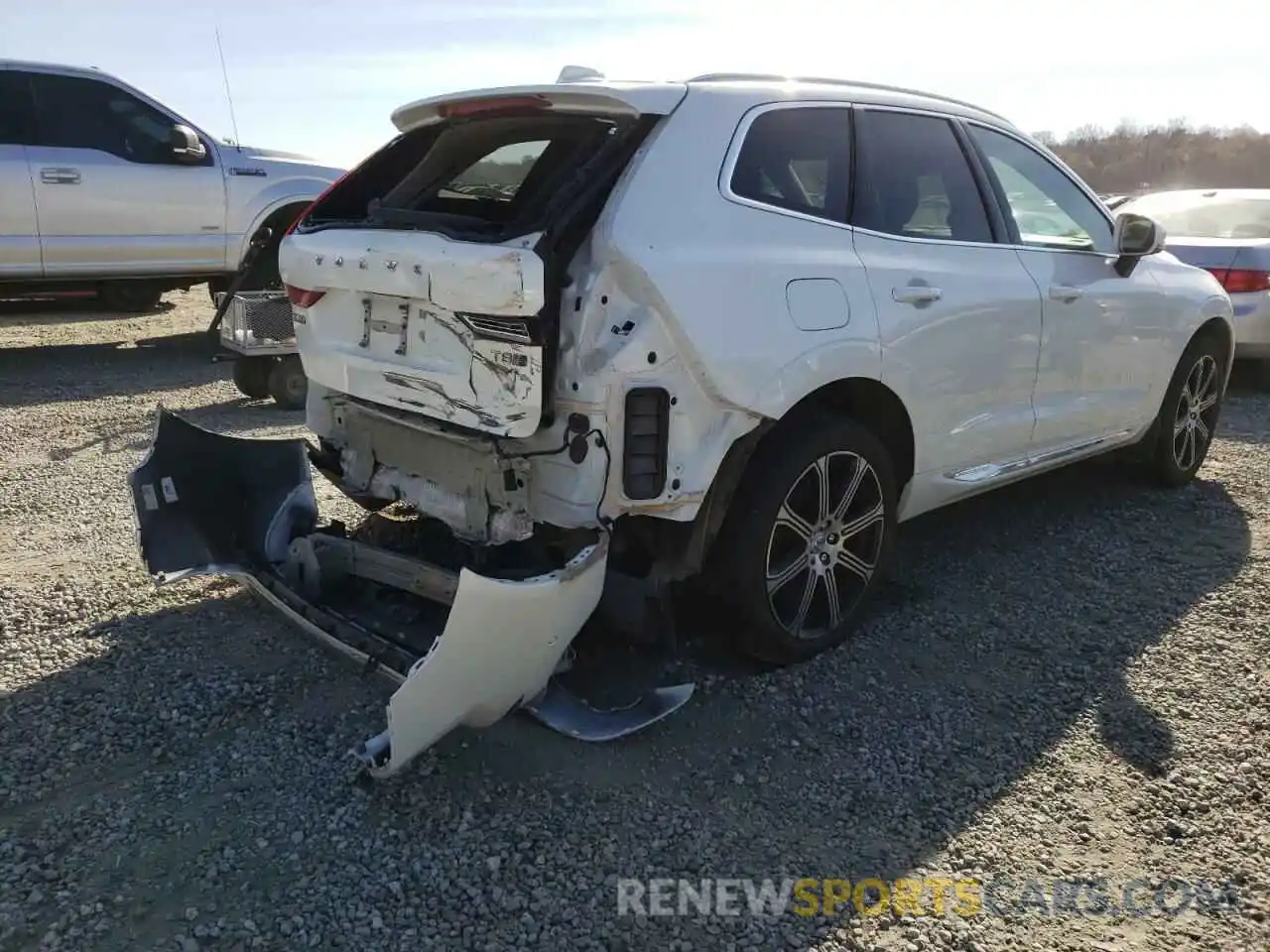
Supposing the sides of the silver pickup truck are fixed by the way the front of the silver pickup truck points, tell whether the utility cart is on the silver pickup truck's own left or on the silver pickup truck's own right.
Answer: on the silver pickup truck's own right

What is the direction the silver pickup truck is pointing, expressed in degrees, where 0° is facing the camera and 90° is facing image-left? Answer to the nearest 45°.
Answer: approximately 270°

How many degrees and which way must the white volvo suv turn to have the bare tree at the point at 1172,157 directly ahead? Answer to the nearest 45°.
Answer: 0° — it already faces it

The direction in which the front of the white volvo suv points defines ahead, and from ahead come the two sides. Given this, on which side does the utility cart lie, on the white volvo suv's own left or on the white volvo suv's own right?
on the white volvo suv's own left

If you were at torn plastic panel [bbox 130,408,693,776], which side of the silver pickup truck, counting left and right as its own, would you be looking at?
right

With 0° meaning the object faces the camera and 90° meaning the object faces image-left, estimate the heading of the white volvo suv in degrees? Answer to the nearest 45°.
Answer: approximately 225°

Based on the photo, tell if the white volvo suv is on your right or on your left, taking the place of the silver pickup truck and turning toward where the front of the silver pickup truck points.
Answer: on your right

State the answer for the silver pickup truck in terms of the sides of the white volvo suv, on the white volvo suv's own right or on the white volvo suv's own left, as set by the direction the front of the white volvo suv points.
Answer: on the white volvo suv's own left

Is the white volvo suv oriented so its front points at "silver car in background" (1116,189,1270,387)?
yes
